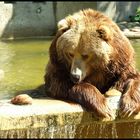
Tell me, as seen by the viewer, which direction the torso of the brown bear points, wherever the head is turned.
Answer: toward the camera
